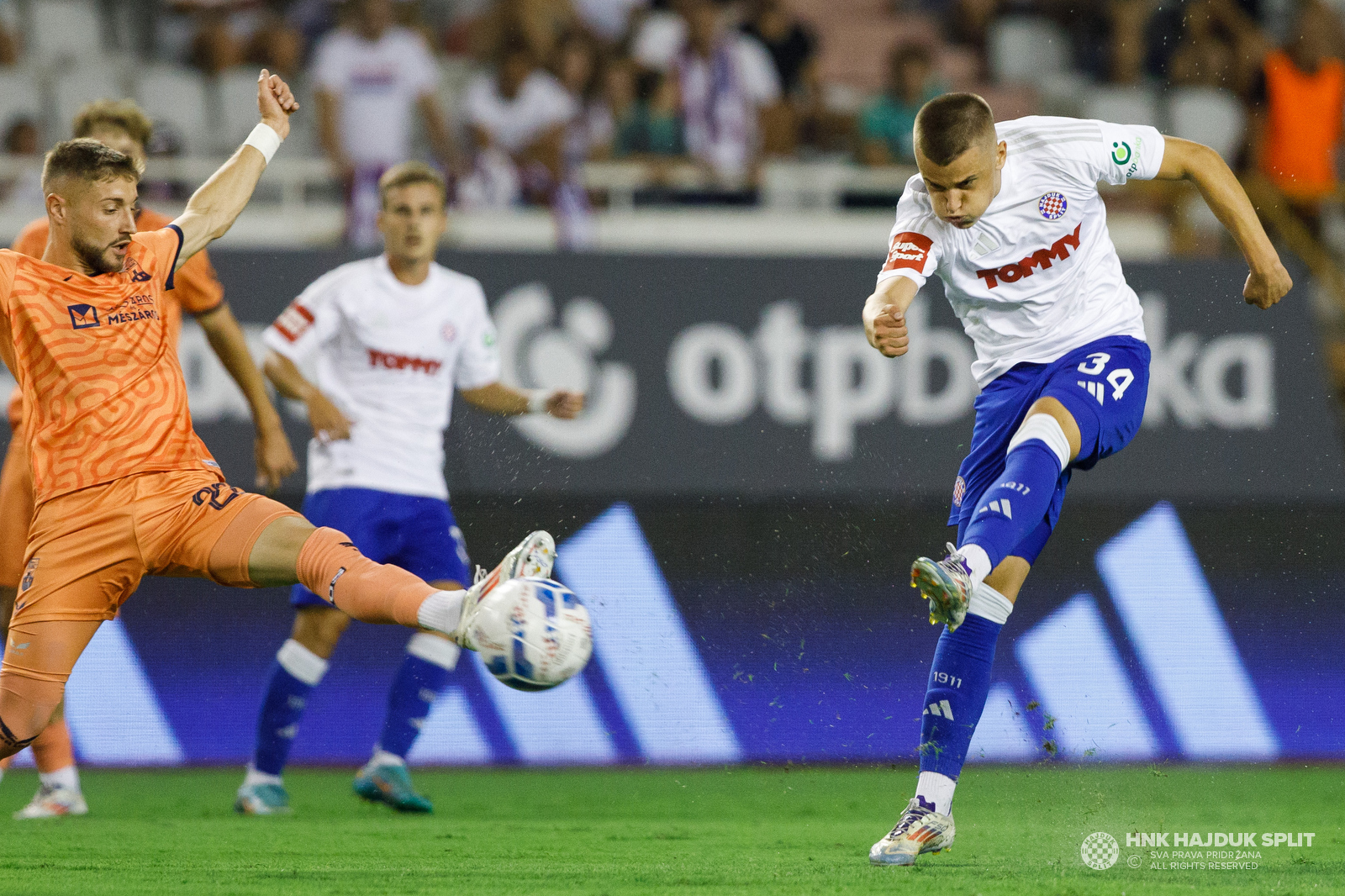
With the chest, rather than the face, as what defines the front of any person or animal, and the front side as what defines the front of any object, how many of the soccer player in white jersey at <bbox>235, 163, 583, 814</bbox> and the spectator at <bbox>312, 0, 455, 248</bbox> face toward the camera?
2

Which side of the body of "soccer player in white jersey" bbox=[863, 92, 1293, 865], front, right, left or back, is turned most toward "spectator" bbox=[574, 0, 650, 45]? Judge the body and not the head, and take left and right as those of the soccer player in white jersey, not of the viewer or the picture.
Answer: back

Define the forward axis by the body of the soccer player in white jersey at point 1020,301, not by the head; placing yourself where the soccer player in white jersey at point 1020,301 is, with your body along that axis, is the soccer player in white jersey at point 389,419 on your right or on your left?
on your right

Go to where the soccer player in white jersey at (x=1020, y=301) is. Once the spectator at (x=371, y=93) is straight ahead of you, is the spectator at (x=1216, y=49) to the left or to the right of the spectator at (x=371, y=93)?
right

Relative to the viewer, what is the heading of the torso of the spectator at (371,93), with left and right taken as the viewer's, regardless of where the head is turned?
facing the viewer

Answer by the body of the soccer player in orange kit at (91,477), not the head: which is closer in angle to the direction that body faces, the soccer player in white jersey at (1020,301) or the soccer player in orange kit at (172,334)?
the soccer player in white jersey

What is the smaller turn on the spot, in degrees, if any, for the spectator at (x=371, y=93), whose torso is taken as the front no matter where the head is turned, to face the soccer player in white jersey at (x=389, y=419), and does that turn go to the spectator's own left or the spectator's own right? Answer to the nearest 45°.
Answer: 0° — they already face them

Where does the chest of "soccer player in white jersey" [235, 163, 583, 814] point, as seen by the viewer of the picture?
toward the camera

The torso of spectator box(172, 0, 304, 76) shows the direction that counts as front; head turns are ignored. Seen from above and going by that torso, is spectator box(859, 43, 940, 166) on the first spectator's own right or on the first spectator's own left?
on the first spectator's own left

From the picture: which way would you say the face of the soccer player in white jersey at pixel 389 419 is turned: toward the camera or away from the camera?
toward the camera

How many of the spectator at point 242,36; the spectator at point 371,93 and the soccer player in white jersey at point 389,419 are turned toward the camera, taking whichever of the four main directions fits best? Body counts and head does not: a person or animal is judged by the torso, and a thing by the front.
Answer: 3

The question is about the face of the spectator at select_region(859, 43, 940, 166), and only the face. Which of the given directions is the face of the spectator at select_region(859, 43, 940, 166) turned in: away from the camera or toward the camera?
toward the camera

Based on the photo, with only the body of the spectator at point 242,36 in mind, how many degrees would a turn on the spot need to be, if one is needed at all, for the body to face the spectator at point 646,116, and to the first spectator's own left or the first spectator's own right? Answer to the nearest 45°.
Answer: approximately 45° to the first spectator's own left

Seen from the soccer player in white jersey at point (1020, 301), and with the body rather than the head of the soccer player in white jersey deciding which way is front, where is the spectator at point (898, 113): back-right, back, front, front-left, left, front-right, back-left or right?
back-right
